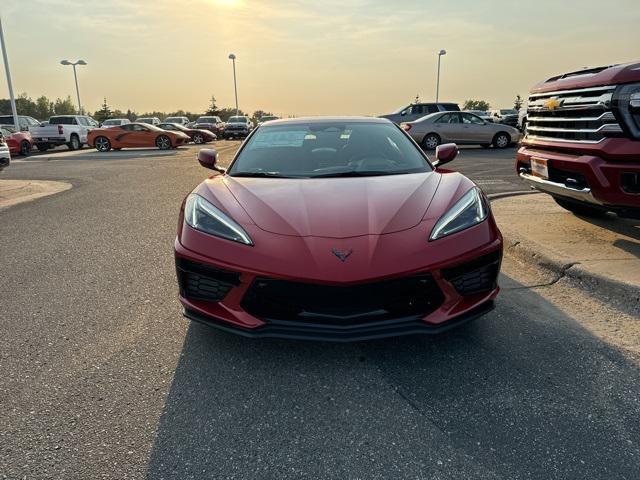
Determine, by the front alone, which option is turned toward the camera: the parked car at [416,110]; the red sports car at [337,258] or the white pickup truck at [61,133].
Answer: the red sports car

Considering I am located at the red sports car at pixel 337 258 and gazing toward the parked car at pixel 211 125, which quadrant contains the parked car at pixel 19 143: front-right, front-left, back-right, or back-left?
front-left

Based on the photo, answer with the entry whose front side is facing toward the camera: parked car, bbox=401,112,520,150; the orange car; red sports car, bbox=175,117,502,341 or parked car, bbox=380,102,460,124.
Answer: the red sports car

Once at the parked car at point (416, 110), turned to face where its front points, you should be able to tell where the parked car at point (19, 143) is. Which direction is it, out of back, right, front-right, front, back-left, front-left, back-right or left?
front

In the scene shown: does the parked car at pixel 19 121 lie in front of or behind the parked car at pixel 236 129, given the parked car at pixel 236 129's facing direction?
in front

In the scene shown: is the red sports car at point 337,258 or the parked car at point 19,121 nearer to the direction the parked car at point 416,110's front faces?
the parked car

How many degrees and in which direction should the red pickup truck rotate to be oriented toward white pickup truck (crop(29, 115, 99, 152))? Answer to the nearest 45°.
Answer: approximately 90° to its right

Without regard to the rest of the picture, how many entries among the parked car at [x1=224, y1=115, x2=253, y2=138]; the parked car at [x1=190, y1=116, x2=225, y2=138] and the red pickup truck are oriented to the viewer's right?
0

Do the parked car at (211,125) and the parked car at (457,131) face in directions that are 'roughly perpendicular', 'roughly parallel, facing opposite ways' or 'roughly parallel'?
roughly perpendicular

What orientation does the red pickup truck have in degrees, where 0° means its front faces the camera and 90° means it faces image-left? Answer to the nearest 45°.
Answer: approximately 45°

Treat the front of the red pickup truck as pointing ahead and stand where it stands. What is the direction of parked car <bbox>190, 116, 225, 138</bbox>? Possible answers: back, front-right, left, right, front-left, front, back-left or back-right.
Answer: right

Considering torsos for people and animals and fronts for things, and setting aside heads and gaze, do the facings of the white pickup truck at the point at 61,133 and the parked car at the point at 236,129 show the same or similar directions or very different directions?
very different directions

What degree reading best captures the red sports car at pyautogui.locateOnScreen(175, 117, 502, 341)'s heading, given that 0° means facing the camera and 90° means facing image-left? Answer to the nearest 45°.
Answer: approximately 0°
